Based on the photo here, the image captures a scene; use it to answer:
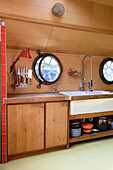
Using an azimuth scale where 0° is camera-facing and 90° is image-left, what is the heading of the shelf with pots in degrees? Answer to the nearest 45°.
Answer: approximately 315°

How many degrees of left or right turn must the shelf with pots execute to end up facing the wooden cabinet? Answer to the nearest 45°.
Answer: approximately 90° to its right
